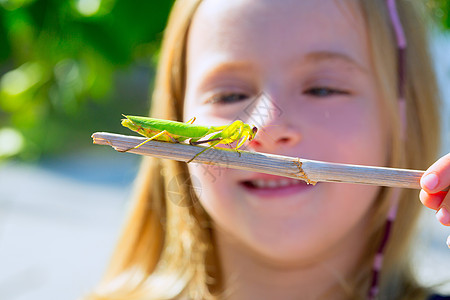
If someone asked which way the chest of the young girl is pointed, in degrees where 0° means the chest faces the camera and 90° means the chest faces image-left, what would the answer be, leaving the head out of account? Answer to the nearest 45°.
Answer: approximately 0°

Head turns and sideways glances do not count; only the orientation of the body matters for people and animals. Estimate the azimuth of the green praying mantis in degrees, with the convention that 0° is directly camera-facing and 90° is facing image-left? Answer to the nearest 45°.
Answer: approximately 270°
